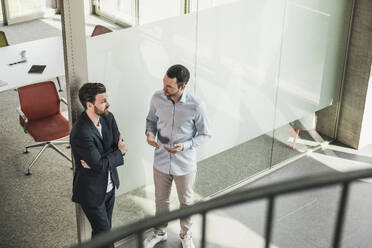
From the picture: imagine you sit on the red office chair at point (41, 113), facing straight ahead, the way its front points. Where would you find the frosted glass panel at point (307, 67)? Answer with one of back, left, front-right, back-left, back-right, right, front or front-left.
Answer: front-left

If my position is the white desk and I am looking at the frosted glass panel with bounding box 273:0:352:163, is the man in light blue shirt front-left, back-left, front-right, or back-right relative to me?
front-right

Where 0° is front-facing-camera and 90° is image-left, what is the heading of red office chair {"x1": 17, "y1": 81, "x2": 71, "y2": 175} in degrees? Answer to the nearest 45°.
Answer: approximately 315°

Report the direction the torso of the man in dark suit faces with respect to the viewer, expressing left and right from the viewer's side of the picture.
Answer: facing the viewer and to the right of the viewer

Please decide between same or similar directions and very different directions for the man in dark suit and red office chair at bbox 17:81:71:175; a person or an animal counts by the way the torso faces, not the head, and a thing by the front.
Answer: same or similar directions

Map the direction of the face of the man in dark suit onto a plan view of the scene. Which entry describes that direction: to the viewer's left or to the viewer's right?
to the viewer's right

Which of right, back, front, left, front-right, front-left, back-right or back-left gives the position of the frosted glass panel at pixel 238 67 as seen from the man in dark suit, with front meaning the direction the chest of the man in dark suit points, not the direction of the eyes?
left
